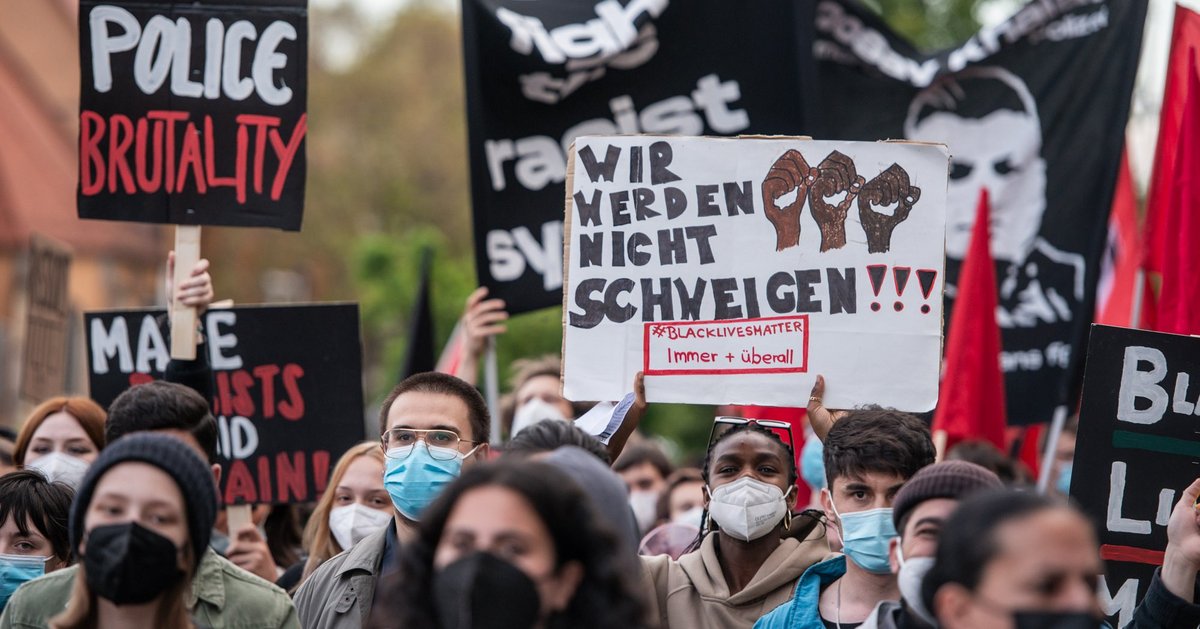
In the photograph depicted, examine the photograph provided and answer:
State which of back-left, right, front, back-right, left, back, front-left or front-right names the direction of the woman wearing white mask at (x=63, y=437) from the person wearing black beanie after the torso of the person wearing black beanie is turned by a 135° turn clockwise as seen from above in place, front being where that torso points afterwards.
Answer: front-right

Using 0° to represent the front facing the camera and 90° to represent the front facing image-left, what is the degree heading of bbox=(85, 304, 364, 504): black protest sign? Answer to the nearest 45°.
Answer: approximately 0°

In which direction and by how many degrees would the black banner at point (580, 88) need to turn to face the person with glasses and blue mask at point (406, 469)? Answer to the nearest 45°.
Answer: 0° — it already faces them

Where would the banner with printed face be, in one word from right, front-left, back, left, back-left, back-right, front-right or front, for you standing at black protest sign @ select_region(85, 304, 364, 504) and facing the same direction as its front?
left

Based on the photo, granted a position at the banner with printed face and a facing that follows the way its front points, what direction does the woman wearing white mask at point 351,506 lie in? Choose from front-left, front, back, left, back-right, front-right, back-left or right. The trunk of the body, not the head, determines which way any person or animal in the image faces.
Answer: front-right

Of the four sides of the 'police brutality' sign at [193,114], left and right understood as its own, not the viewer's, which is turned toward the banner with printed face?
left
